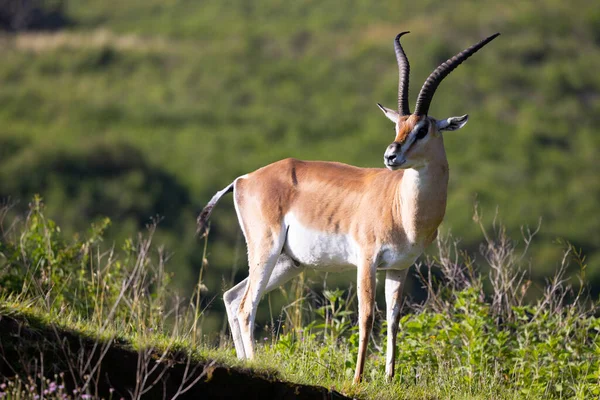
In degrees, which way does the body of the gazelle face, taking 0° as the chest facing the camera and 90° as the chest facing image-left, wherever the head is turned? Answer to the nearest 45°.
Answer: approximately 315°
